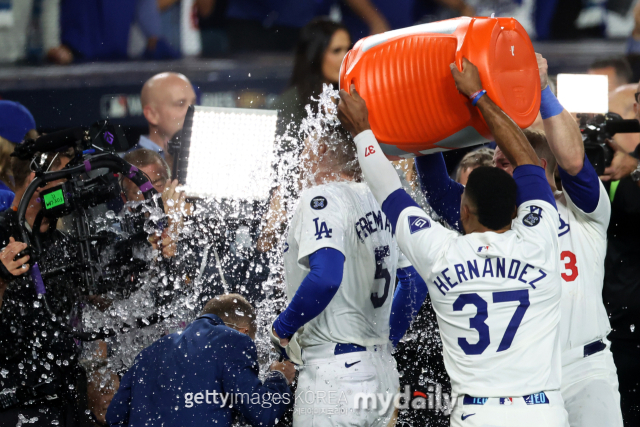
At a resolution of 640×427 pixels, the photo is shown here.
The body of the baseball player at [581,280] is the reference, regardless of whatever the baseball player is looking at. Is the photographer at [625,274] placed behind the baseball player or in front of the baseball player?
behind

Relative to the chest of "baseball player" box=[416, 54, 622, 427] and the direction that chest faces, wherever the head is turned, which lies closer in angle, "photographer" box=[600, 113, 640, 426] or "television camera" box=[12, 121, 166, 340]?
the television camera

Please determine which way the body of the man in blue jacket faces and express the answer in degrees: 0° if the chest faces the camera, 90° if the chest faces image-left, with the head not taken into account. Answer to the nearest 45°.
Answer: approximately 225°

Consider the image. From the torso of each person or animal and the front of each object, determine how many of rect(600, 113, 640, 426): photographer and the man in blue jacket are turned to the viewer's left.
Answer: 1

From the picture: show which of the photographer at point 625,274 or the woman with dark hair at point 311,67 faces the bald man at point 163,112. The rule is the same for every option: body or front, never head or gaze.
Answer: the photographer

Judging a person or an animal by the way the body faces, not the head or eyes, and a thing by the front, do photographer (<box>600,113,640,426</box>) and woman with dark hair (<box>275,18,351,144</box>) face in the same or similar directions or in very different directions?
very different directions

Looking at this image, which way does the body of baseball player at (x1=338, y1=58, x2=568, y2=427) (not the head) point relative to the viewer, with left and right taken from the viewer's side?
facing away from the viewer

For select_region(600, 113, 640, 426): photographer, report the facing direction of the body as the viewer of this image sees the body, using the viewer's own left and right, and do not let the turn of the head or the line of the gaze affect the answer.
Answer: facing to the left of the viewer
